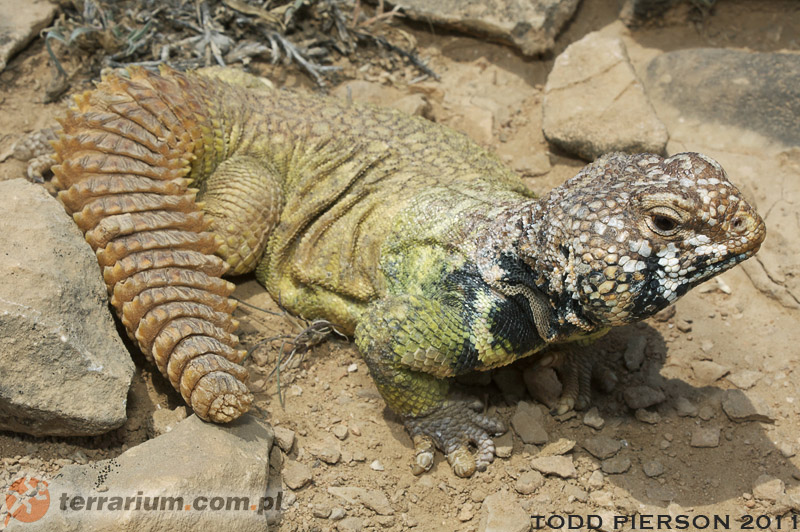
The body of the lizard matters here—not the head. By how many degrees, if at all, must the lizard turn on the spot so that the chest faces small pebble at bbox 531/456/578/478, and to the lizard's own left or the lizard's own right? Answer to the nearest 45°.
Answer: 0° — it already faces it

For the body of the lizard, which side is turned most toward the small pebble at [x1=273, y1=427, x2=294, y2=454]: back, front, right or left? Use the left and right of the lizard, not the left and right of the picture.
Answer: right

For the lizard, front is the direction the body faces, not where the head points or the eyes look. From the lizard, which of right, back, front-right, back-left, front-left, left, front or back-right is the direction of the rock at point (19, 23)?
back

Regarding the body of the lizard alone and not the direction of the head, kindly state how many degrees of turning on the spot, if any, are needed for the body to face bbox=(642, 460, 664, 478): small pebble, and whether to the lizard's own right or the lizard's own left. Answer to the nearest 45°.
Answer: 0° — it already faces it

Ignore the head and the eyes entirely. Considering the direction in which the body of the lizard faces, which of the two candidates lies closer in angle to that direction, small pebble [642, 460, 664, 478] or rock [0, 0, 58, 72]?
the small pebble

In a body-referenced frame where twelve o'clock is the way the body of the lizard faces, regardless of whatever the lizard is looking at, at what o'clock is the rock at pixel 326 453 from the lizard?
The rock is roughly at 2 o'clock from the lizard.

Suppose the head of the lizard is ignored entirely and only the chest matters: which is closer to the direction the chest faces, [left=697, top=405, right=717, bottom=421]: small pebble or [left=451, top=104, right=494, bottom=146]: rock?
the small pebble

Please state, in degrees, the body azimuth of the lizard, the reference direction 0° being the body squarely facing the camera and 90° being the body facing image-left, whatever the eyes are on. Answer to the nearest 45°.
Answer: approximately 315°
